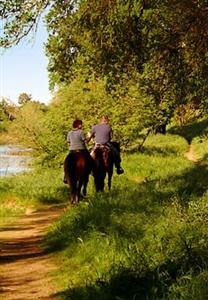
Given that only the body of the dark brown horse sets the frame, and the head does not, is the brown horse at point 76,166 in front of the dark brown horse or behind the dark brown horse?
behind

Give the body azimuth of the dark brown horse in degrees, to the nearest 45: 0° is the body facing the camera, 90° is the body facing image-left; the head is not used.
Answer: approximately 180°
